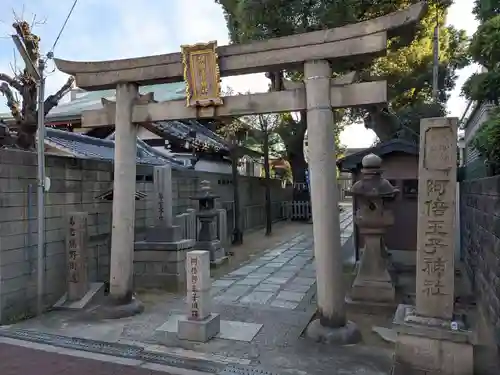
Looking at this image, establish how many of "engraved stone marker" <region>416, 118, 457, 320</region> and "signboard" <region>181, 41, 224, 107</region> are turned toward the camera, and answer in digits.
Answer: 2

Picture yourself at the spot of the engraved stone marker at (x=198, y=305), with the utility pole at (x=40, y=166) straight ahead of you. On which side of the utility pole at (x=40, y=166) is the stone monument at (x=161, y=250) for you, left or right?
right

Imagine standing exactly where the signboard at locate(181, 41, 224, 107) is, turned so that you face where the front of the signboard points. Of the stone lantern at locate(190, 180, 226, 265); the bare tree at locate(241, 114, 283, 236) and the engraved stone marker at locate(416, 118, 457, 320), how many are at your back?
2

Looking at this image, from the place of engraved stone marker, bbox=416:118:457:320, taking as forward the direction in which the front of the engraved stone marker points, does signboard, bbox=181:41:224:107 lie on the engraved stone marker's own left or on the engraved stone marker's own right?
on the engraved stone marker's own right

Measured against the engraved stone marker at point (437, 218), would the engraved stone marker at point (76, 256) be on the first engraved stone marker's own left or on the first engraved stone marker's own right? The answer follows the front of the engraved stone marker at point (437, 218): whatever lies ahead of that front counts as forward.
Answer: on the first engraved stone marker's own right

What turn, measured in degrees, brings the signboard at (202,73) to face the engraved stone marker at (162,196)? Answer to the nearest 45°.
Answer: approximately 180°

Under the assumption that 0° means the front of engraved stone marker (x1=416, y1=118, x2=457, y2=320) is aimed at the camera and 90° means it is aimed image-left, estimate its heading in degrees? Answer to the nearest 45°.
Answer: approximately 0°

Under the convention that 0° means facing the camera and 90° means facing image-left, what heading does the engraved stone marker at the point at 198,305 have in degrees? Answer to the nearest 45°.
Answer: approximately 45°

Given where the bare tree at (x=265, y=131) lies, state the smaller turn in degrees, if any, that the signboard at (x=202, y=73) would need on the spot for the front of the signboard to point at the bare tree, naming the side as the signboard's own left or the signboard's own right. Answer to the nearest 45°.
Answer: approximately 180°

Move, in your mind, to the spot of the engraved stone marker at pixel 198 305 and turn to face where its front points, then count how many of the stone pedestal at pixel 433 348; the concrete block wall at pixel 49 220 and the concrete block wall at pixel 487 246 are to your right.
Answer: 1

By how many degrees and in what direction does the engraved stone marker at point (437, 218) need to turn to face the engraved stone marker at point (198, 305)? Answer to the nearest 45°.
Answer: approximately 90° to its right

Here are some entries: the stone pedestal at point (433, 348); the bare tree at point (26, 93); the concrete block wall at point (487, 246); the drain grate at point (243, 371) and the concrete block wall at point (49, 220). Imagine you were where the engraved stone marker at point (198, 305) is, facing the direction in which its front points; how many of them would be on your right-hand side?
2

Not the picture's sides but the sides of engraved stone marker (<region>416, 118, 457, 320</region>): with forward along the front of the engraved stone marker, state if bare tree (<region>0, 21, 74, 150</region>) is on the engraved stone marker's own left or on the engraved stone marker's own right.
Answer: on the engraved stone marker's own right

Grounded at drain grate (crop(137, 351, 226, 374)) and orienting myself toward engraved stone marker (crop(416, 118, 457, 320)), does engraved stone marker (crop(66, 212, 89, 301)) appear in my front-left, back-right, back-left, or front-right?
back-left
